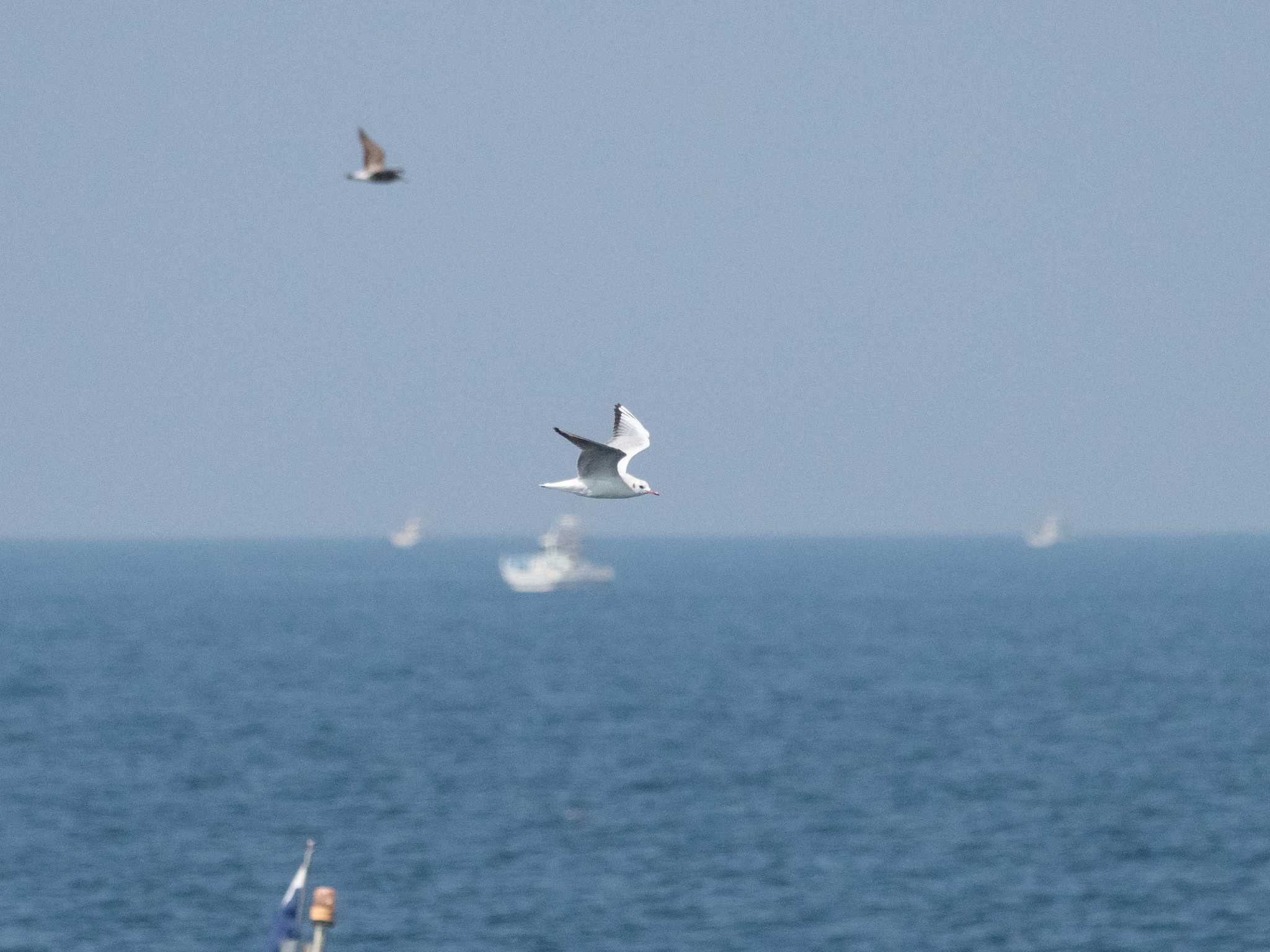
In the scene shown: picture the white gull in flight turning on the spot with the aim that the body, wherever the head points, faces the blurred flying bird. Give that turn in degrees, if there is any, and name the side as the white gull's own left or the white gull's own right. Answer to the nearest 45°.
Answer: approximately 135° to the white gull's own left

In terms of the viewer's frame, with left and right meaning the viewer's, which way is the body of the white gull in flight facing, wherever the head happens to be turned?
facing to the right of the viewer
